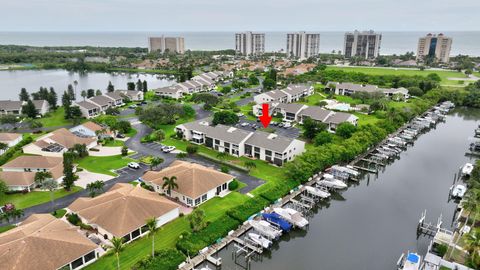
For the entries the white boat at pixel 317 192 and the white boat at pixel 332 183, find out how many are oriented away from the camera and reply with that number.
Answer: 0

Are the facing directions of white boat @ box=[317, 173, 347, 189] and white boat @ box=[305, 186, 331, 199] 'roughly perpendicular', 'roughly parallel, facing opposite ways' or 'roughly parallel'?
roughly parallel

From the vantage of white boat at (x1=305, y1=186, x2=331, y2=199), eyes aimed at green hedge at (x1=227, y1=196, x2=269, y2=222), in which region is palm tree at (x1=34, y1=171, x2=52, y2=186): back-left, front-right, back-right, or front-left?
front-right

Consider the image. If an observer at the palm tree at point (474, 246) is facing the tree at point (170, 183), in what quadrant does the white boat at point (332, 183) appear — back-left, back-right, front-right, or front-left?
front-right

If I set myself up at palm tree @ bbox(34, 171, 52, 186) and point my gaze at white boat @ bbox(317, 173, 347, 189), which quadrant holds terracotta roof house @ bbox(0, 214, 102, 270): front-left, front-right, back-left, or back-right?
front-right

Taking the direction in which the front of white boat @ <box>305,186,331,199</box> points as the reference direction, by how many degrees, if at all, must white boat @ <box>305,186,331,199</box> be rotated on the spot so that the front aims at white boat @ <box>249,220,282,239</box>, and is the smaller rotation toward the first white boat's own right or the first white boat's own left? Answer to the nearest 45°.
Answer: approximately 90° to the first white boat's own right

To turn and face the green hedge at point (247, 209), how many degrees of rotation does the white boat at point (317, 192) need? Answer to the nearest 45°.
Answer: approximately 90° to its right

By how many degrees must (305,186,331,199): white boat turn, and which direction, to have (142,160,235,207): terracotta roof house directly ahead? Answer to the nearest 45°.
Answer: approximately 135° to its right

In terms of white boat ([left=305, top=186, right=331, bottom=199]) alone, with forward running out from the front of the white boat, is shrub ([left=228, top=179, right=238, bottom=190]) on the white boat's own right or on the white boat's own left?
on the white boat's own right

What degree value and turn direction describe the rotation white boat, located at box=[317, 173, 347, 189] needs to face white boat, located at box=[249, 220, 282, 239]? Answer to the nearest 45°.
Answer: approximately 90° to its right

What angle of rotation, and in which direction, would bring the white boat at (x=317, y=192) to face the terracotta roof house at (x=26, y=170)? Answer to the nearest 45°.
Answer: approximately 135° to its right
